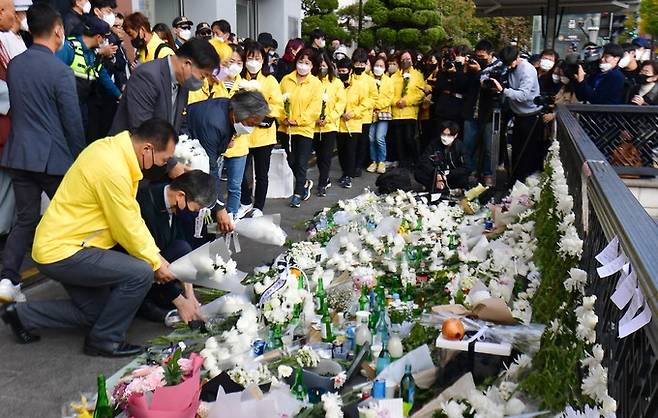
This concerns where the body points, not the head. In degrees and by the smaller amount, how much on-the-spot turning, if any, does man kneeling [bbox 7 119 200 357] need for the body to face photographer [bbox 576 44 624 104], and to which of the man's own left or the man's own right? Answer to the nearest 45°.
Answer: approximately 45° to the man's own left

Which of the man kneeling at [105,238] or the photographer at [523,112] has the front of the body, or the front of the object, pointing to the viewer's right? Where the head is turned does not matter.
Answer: the man kneeling

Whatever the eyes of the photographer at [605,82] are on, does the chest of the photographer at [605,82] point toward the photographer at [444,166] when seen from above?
yes

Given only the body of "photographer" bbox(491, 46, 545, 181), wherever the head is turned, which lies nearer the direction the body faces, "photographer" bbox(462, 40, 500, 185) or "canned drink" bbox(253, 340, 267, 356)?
the photographer

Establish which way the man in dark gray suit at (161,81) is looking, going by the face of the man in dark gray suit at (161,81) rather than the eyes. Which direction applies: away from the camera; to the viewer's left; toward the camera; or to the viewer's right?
to the viewer's right

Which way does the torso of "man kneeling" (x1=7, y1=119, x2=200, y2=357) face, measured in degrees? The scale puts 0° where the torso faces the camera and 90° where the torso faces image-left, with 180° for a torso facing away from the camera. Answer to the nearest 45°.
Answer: approximately 270°

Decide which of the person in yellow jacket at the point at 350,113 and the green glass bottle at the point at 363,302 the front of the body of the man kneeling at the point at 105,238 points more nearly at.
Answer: the green glass bottle

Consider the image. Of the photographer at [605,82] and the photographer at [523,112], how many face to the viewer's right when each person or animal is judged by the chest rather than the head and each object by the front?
0

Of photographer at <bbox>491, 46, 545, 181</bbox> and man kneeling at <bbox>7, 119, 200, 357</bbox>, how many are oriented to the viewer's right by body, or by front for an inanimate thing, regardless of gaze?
1

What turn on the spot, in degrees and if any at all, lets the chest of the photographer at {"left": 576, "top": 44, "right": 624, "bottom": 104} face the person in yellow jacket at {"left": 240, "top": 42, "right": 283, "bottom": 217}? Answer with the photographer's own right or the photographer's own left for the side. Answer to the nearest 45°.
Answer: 0° — they already face them

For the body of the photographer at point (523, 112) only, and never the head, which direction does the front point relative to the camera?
to the viewer's left

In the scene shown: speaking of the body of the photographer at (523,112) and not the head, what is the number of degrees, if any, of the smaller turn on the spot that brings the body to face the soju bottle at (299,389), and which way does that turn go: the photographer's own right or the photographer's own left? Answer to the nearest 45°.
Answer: approximately 90° to the photographer's own left

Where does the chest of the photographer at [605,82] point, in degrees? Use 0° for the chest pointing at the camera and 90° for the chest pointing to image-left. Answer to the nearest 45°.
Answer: approximately 45°
